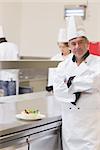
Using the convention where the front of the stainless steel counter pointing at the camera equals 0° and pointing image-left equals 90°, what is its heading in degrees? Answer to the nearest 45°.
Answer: approximately 315°

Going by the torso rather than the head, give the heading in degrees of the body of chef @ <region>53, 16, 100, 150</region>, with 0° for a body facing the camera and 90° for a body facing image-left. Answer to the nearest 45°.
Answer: approximately 45°

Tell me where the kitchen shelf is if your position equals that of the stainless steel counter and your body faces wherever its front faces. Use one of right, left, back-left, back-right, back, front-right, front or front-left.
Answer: back-left

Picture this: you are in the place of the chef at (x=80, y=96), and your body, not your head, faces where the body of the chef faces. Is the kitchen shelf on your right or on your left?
on your right
